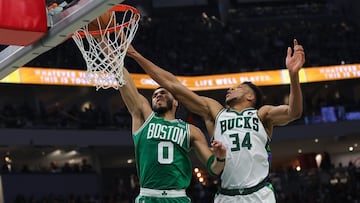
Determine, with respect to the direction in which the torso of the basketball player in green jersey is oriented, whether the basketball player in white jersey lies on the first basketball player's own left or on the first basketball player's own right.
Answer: on the first basketball player's own left

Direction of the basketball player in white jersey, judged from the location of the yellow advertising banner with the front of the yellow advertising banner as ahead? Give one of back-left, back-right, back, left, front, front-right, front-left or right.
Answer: front

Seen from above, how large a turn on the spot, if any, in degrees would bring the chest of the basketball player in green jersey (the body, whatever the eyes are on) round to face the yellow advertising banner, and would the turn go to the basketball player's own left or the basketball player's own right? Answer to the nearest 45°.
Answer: approximately 180°

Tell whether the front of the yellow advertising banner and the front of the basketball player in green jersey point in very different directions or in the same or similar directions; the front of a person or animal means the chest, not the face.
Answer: same or similar directions

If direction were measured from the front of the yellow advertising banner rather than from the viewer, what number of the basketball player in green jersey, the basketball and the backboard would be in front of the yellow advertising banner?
3

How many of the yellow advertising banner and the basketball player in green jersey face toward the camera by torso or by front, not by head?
2

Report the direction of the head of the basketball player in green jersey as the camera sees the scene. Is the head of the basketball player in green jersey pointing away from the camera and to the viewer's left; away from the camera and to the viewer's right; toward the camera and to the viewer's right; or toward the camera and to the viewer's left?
toward the camera and to the viewer's left

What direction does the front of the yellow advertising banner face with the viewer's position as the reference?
facing the viewer
